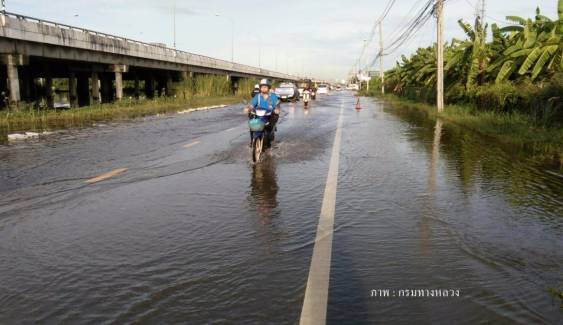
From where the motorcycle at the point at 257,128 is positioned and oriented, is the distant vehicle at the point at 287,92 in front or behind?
behind

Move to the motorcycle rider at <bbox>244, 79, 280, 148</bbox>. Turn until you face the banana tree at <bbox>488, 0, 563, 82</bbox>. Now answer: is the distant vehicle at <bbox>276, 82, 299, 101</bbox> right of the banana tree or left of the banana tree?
left

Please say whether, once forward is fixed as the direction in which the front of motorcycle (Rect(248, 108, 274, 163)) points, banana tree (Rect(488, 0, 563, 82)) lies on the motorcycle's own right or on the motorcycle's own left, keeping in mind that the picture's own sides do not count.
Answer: on the motorcycle's own left

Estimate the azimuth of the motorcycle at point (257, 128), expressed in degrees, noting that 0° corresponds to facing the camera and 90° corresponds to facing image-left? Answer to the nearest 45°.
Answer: approximately 0°
